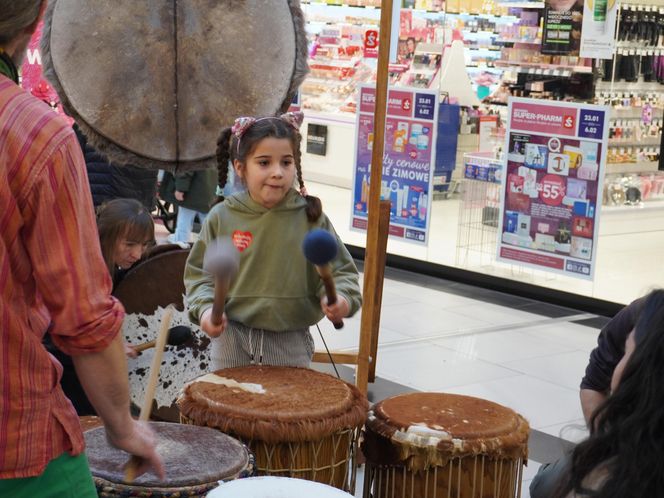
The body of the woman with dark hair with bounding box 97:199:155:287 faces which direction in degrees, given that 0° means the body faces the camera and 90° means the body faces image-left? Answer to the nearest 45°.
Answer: approximately 315°

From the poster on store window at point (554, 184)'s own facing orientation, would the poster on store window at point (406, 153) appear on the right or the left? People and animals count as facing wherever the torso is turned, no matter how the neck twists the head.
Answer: on its right

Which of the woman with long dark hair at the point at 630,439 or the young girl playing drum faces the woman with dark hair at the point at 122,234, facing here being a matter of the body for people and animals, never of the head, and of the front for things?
the woman with long dark hair at the point at 630,439

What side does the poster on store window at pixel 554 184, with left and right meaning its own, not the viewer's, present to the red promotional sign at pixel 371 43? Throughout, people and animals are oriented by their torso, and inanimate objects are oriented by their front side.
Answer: right

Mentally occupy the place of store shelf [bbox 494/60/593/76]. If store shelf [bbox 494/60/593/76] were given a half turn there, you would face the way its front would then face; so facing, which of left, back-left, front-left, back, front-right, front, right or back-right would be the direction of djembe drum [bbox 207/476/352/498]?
back-right

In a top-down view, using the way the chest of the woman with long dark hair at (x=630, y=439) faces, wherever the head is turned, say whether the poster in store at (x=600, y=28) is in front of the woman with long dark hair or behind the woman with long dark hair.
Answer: in front

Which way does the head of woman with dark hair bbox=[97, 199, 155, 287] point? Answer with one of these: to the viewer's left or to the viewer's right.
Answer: to the viewer's right

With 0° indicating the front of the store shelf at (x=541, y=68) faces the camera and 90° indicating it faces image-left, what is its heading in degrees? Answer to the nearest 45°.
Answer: approximately 45°

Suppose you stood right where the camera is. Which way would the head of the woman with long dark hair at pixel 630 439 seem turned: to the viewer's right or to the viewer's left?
to the viewer's left

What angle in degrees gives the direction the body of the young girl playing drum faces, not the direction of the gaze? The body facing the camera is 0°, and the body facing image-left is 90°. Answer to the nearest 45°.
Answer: approximately 0°

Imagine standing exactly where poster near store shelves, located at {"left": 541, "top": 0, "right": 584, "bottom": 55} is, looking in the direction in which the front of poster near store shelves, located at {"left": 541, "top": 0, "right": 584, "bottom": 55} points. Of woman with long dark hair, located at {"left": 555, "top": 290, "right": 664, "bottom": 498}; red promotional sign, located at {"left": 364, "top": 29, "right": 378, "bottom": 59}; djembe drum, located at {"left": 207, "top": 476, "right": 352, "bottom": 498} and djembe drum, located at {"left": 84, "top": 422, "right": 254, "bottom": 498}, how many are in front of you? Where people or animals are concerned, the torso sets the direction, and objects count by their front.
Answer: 3

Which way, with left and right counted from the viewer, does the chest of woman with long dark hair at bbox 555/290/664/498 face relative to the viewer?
facing away from the viewer and to the left of the viewer
